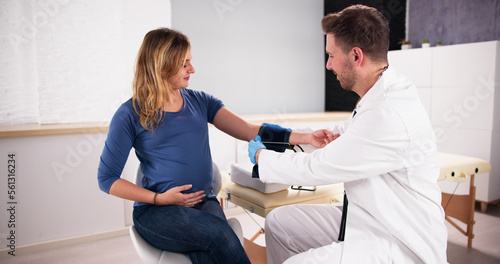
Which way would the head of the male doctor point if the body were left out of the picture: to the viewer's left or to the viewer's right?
to the viewer's left

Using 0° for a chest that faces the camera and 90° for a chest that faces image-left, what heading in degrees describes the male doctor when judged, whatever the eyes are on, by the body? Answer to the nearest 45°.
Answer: approximately 90°
